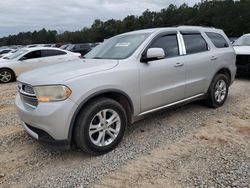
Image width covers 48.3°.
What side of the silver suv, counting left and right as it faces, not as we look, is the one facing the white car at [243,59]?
back

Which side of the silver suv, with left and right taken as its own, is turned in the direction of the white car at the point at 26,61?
right

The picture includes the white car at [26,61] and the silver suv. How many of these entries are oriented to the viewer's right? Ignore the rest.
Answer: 0

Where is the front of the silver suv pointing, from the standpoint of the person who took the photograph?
facing the viewer and to the left of the viewer

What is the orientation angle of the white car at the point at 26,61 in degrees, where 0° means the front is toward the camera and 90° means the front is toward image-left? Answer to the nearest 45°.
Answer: approximately 45°

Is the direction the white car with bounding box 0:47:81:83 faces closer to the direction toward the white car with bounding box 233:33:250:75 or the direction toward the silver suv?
the silver suv

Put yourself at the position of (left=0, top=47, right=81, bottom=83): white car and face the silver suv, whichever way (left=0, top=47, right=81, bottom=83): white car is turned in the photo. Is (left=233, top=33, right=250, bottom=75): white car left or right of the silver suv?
left
